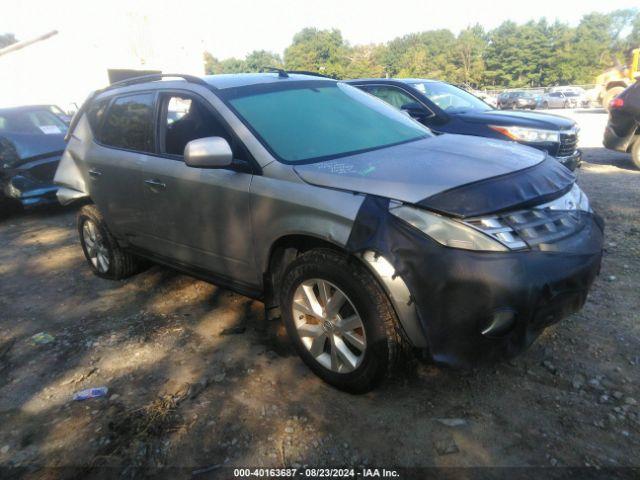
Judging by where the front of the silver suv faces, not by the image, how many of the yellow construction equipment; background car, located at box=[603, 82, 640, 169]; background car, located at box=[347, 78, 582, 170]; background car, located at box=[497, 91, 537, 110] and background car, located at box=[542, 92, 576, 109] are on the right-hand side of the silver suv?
0

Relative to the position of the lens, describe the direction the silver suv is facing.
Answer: facing the viewer and to the right of the viewer

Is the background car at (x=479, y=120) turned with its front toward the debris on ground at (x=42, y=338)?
no

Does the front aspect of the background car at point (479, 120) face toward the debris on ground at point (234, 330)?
no

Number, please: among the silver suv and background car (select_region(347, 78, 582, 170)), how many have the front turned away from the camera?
0

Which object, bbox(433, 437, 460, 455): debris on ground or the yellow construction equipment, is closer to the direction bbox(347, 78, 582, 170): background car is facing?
the debris on ground

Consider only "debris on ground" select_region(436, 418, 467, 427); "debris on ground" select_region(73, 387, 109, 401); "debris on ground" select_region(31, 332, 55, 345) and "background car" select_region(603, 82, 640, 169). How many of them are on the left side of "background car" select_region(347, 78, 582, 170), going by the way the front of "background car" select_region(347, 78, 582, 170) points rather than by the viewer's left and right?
1

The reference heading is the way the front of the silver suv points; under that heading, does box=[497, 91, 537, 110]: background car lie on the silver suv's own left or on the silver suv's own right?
on the silver suv's own left

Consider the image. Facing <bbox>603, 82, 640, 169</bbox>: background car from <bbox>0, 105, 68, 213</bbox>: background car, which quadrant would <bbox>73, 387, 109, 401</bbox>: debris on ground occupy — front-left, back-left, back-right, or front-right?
front-right

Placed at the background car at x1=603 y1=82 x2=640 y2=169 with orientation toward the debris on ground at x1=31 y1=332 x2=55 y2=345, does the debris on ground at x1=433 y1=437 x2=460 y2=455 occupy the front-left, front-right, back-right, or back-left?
front-left

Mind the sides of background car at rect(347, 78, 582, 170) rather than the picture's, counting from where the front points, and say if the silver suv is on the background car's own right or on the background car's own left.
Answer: on the background car's own right

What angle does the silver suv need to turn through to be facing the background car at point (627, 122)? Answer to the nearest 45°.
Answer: approximately 90° to its left

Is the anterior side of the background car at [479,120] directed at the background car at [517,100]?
no

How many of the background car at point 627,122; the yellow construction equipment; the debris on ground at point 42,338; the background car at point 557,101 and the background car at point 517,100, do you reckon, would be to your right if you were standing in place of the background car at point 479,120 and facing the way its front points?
1

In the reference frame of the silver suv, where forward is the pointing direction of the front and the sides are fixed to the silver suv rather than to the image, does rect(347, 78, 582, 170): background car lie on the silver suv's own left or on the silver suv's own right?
on the silver suv's own left

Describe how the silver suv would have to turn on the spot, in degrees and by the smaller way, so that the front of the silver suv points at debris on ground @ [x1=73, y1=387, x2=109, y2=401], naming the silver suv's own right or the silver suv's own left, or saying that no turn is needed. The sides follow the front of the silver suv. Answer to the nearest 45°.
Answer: approximately 135° to the silver suv's own right

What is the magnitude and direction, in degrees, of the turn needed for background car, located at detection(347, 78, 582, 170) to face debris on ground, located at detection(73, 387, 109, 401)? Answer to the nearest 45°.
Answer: approximately 90° to its right

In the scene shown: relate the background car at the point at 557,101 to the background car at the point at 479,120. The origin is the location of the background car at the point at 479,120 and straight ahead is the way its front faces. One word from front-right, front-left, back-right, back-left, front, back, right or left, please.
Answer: back-left

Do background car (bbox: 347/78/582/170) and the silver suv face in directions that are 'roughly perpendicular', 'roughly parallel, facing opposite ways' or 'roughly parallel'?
roughly parallel
